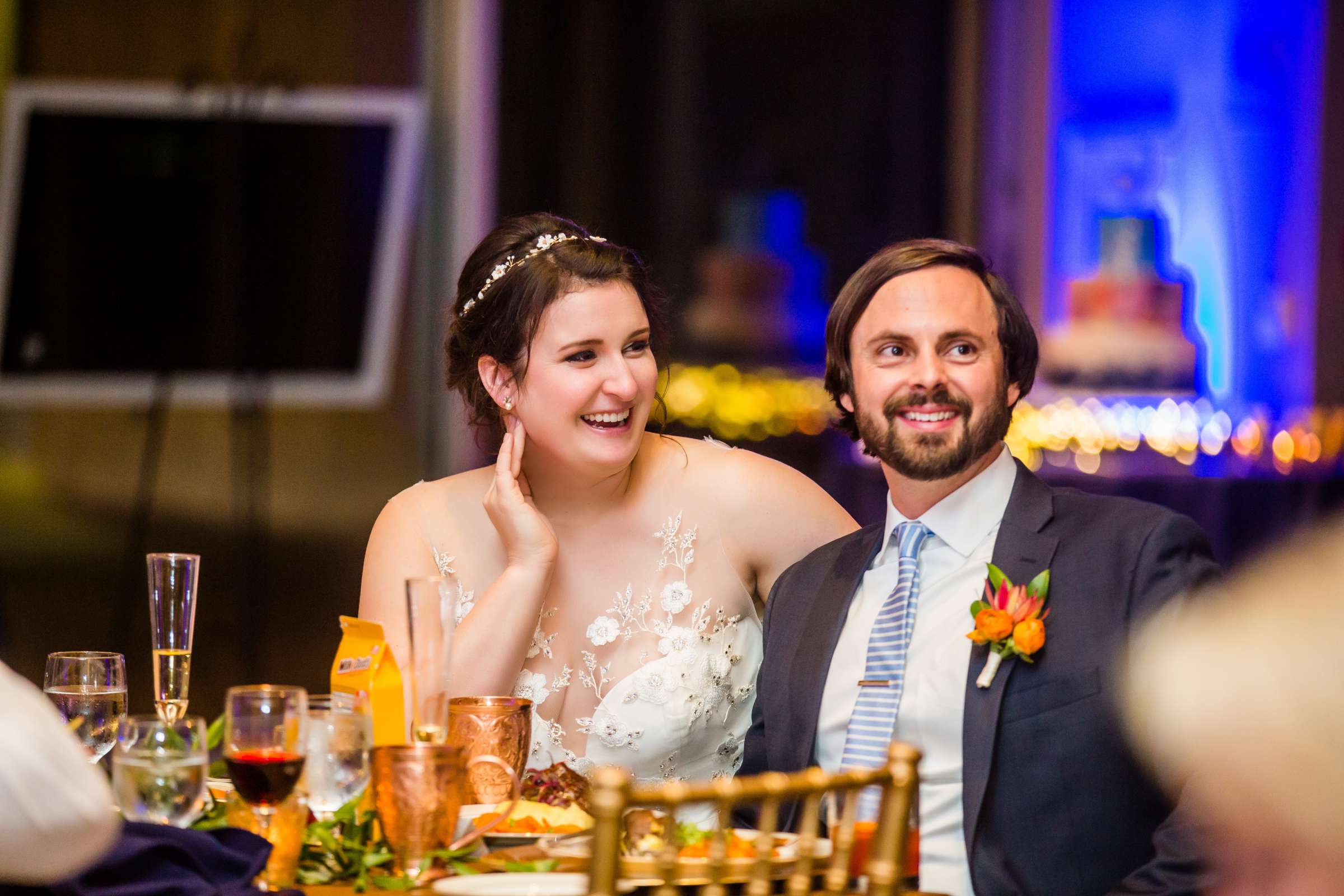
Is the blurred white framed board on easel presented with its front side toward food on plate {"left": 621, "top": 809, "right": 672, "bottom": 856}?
yes

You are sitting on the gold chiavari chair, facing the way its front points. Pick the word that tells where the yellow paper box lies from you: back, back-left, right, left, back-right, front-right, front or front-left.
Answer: front

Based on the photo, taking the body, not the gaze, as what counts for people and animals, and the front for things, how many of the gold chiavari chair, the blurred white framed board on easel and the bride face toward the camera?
2

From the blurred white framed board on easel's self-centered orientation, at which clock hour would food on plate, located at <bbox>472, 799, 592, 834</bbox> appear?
The food on plate is roughly at 12 o'clock from the blurred white framed board on easel.

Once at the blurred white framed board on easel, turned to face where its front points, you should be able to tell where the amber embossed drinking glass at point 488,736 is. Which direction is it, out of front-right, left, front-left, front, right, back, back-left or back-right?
front

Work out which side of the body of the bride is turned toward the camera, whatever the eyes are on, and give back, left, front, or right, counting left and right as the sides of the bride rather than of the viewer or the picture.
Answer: front

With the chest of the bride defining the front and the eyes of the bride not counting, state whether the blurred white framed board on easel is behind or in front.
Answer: behind

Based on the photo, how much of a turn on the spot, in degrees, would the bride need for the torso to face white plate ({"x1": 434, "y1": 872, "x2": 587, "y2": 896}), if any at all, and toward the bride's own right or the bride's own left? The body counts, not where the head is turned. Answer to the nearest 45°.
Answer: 0° — they already face it

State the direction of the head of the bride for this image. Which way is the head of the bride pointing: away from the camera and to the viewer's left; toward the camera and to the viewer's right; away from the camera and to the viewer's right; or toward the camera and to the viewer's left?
toward the camera and to the viewer's right

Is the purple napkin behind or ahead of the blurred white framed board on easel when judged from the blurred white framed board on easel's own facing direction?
ahead

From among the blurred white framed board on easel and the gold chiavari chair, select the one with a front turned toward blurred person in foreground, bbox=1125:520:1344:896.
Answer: the blurred white framed board on easel

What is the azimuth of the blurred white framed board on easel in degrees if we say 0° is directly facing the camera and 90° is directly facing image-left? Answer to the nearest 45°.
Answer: approximately 0°

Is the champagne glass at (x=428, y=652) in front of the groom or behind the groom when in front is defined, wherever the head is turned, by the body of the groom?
in front
